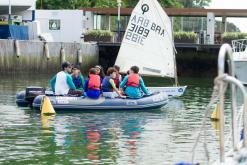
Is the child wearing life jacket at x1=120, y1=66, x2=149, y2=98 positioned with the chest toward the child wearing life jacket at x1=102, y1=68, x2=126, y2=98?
no

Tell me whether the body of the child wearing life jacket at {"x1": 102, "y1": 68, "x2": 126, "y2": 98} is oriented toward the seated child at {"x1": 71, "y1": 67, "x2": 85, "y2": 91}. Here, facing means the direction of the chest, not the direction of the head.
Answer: no

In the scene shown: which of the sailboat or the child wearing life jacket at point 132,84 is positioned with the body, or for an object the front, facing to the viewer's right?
the sailboat

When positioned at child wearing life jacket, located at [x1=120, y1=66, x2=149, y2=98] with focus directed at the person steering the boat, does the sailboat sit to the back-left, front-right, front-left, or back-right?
back-right

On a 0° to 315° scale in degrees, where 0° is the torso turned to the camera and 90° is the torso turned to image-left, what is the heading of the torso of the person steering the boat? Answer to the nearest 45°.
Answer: approximately 225°

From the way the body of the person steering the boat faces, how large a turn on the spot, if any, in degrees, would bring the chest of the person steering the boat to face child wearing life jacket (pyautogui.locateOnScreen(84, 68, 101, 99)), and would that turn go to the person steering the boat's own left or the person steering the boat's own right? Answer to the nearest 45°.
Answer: approximately 45° to the person steering the boat's own right

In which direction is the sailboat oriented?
to the viewer's right

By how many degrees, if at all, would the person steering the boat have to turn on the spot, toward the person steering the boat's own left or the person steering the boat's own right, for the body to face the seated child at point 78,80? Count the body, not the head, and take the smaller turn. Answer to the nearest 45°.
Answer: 0° — they already face them

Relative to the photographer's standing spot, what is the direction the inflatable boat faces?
facing to the right of the viewer
